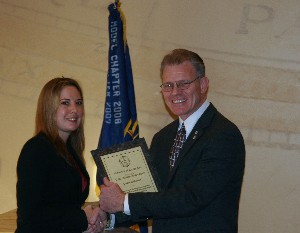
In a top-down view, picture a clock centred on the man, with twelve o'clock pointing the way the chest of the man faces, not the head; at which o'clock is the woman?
The woman is roughly at 2 o'clock from the man.

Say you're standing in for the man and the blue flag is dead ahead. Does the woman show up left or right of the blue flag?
left

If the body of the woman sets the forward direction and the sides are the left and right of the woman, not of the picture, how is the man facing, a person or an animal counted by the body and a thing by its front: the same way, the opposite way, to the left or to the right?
to the right

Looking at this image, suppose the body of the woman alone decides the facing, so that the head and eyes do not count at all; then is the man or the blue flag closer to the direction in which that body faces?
the man

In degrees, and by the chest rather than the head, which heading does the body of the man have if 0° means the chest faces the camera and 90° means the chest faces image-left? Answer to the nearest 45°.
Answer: approximately 45°

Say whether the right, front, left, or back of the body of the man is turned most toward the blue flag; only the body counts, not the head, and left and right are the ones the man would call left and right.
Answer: right

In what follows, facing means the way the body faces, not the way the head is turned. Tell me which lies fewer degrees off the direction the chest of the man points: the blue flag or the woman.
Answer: the woman

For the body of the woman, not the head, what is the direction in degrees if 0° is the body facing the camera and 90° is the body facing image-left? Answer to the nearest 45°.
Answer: approximately 315°

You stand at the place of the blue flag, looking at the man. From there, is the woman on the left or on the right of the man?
right
